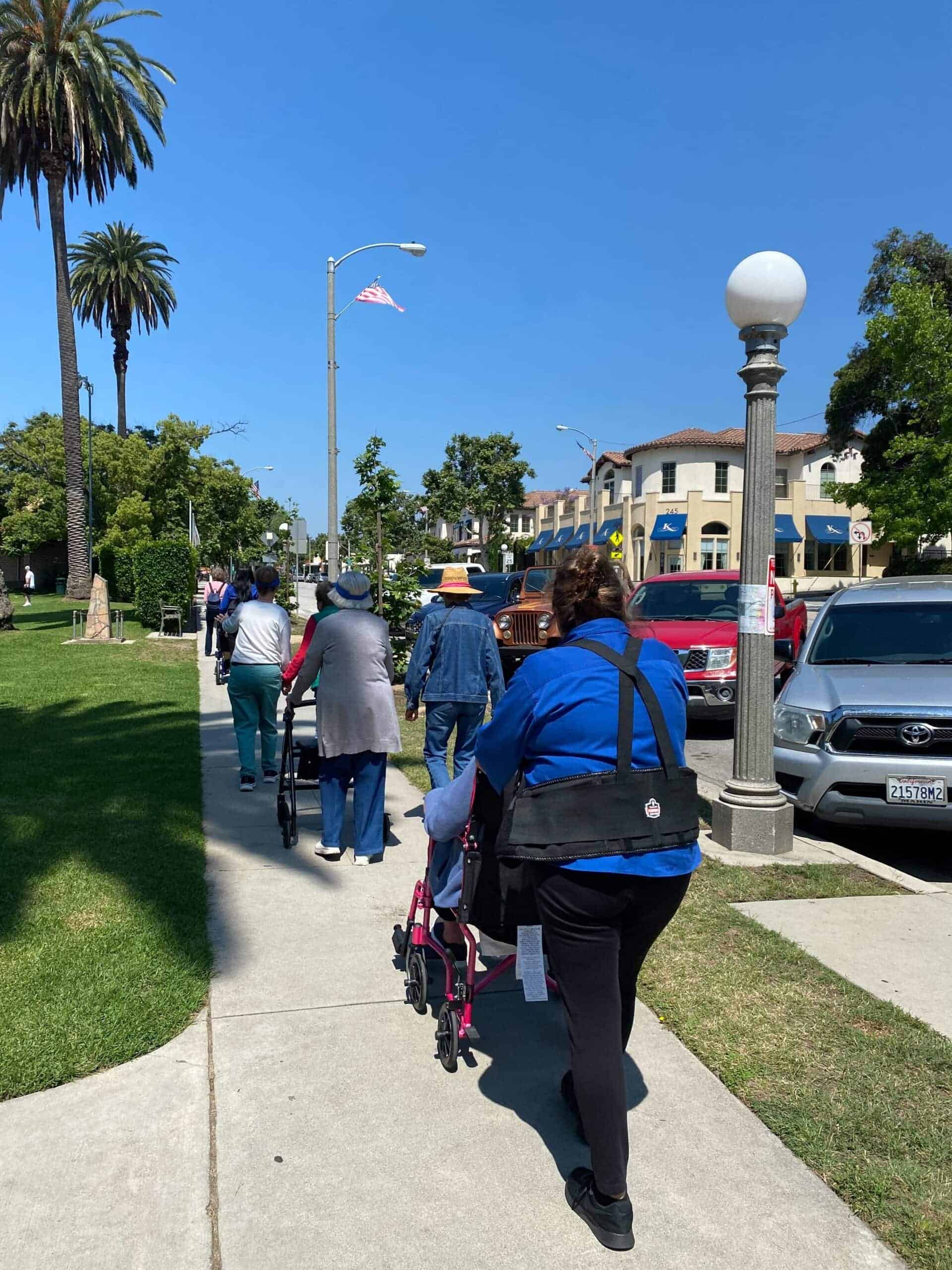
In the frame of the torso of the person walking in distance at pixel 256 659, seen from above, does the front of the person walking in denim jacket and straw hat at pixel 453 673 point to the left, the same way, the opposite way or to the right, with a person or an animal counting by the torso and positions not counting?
the same way

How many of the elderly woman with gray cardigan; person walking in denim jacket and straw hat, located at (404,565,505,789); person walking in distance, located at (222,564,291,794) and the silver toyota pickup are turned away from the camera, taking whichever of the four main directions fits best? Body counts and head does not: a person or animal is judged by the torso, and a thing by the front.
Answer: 3

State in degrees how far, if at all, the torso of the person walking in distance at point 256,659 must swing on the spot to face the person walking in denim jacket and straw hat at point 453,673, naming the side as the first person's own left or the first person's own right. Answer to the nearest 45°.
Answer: approximately 135° to the first person's own right

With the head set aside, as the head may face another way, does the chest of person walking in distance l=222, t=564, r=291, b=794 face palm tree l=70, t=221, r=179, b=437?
yes

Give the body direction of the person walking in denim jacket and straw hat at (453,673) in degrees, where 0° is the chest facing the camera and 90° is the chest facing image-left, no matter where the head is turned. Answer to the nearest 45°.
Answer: approximately 180°

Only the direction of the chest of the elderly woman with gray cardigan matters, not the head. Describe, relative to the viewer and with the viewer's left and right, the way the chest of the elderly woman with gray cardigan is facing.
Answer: facing away from the viewer

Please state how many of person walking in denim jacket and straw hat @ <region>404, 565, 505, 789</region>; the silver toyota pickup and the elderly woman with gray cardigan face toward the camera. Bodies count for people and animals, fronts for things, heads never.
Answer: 1

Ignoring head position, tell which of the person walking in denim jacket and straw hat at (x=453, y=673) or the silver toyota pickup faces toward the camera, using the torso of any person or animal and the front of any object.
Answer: the silver toyota pickup

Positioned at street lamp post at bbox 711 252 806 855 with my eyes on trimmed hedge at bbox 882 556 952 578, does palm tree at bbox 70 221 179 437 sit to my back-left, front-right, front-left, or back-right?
front-left

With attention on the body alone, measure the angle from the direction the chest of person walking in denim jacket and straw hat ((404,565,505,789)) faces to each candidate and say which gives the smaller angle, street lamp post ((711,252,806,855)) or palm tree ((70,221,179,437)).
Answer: the palm tree

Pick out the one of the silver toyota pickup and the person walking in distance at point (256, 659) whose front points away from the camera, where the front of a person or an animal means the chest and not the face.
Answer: the person walking in distance

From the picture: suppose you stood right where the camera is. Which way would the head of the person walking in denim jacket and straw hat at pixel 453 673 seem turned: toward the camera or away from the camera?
away from the camera

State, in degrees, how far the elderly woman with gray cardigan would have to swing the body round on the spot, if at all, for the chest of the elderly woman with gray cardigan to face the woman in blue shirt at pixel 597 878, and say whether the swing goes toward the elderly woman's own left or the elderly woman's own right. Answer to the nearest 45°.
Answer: approximately 180°

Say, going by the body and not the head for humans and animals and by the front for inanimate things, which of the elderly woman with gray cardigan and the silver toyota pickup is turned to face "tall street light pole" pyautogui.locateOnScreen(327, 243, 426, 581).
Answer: the elderly woman with gray cardigan

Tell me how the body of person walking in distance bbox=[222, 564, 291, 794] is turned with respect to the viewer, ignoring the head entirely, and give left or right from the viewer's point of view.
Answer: facing away from the viewer

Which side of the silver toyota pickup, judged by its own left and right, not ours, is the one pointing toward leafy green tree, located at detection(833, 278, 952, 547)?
back

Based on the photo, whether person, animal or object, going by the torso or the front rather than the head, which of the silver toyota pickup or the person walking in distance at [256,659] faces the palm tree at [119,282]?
the person walking in distance

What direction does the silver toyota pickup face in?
toward the camera

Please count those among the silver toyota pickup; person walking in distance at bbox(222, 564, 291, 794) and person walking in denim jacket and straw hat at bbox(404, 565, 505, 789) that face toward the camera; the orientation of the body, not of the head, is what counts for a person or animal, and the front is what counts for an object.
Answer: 1

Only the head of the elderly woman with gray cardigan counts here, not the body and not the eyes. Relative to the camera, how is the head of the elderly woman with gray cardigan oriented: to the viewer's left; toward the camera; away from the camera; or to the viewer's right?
away from the camera

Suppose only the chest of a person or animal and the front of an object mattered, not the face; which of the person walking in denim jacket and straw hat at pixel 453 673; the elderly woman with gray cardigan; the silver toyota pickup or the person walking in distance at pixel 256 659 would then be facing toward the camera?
the silver toyota pickup
